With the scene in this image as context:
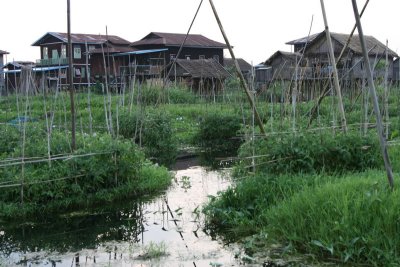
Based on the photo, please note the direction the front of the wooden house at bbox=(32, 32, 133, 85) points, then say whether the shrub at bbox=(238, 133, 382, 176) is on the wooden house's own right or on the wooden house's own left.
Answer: on the wooden house's own left

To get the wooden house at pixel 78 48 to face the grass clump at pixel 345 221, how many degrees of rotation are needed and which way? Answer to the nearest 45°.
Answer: approximately 45° to its left

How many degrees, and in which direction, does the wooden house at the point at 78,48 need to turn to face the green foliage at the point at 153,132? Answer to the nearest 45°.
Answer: approximately 45° to its left

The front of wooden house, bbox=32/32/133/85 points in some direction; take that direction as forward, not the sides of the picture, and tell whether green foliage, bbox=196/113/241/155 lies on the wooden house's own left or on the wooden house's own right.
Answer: on the wooden house's own left

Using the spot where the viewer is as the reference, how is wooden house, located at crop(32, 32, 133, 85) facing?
facing the viewer and to the left of the viewer

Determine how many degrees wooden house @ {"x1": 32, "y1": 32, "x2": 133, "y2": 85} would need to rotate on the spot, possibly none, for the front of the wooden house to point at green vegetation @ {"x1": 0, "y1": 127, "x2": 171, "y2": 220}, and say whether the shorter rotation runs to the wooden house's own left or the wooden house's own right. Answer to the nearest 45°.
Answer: approximately 45° to the wooden house's own left

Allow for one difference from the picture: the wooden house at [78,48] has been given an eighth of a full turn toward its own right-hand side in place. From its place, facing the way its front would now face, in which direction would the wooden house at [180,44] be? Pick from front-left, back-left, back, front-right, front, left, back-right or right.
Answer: back
